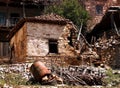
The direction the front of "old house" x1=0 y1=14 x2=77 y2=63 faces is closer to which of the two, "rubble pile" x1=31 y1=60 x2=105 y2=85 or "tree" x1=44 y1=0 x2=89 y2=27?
the rubble pile

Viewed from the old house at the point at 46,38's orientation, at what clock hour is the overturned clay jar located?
The overturned clay jar is roughly at 12 o'clock from the old house.

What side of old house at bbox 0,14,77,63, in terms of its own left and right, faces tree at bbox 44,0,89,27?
back

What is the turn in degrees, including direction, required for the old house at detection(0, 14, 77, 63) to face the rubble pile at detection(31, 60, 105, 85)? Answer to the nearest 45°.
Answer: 0° — it already faces it

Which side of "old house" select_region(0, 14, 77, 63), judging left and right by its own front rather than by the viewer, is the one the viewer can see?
front
